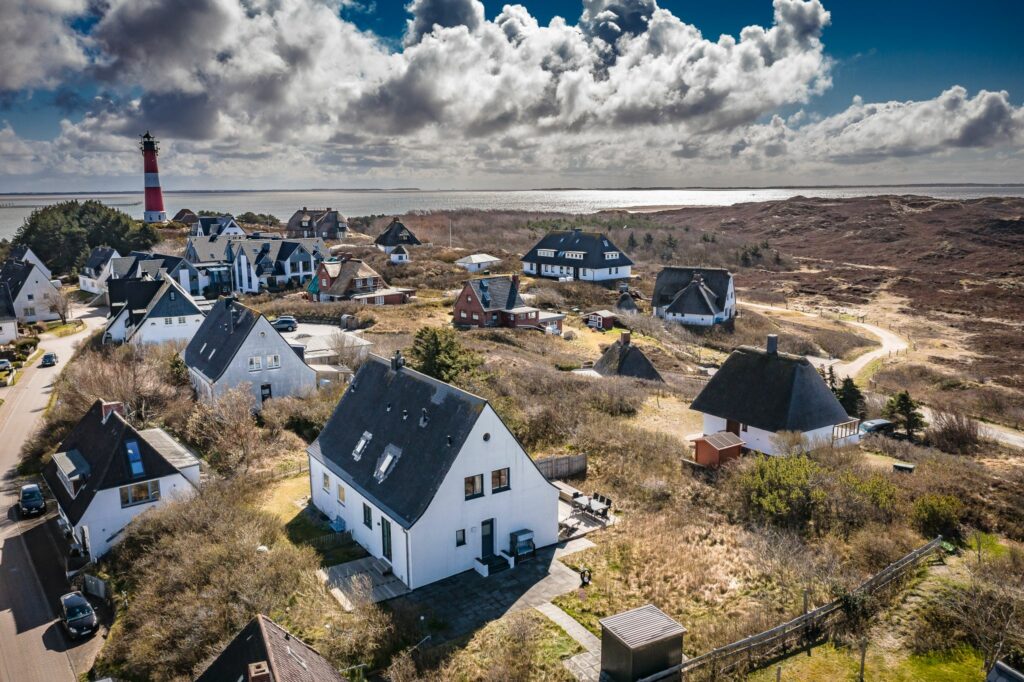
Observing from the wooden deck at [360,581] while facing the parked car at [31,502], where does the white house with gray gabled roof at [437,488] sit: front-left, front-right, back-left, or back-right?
back-right

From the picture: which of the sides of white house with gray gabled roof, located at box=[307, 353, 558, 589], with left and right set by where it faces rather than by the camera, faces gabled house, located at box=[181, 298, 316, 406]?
back

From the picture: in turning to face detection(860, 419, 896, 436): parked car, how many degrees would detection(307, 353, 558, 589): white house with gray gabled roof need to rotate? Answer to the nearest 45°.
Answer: approximately 90° to its left

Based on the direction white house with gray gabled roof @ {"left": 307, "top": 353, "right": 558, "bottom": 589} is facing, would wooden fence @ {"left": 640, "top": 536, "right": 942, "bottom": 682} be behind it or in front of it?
in front

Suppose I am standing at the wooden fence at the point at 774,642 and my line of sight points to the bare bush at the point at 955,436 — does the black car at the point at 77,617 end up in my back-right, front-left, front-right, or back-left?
back-left

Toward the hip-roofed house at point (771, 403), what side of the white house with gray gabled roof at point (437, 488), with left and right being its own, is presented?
left

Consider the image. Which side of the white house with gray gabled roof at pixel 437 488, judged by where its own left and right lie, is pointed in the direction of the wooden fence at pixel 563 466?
left

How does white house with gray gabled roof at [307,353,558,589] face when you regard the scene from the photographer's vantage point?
facing the viewer and to the right of the viewer

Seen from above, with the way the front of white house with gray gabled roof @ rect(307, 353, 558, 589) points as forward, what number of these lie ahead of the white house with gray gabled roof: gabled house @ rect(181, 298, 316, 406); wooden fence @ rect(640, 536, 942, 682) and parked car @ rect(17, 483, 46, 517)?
1

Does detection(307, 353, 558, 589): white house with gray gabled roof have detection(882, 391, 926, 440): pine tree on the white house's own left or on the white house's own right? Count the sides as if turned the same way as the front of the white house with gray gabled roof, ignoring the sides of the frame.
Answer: on the white house's own left
